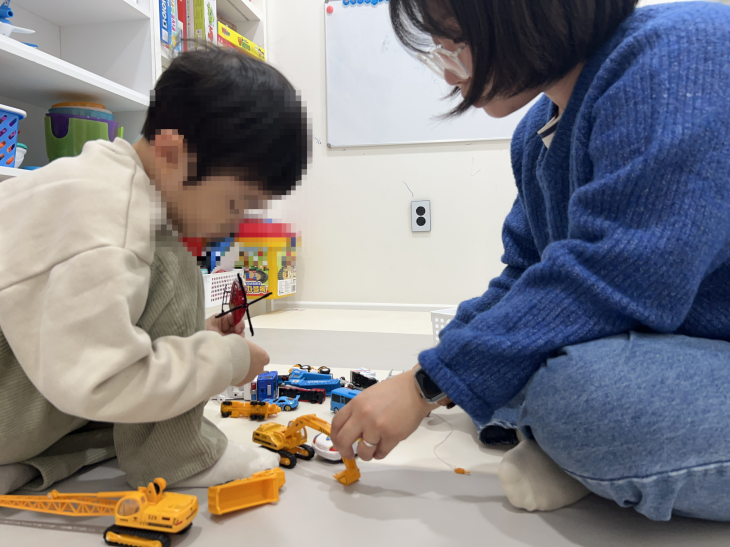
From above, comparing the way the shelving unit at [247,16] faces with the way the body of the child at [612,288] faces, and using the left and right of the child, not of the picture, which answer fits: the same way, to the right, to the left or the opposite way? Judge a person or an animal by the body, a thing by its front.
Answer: the opposite way

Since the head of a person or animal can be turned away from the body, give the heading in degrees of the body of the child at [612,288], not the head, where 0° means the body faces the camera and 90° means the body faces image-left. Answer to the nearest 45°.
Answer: approximately 90°

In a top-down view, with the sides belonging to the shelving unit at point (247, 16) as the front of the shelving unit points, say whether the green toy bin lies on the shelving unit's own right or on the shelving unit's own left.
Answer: on the shelving unit's own right

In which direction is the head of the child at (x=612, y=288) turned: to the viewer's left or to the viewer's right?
to the viewer's left

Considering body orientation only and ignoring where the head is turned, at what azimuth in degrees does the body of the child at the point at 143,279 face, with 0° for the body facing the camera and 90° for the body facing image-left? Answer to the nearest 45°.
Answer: approximately 270°

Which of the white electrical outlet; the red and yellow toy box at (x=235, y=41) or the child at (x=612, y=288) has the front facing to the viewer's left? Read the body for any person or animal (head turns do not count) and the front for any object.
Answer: the child

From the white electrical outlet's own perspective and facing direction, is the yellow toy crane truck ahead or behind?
ahead

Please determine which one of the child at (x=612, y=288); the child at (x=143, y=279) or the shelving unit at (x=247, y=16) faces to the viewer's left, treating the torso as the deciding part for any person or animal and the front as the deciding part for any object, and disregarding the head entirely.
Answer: the child at (x=612, y=288)

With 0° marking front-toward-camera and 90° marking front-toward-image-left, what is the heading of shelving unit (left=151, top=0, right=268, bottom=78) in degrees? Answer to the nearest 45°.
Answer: approximately 315°

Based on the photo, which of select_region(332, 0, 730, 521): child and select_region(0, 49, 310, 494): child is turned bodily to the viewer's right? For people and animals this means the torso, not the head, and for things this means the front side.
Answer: select_region(0, 49, 310, 494): child
